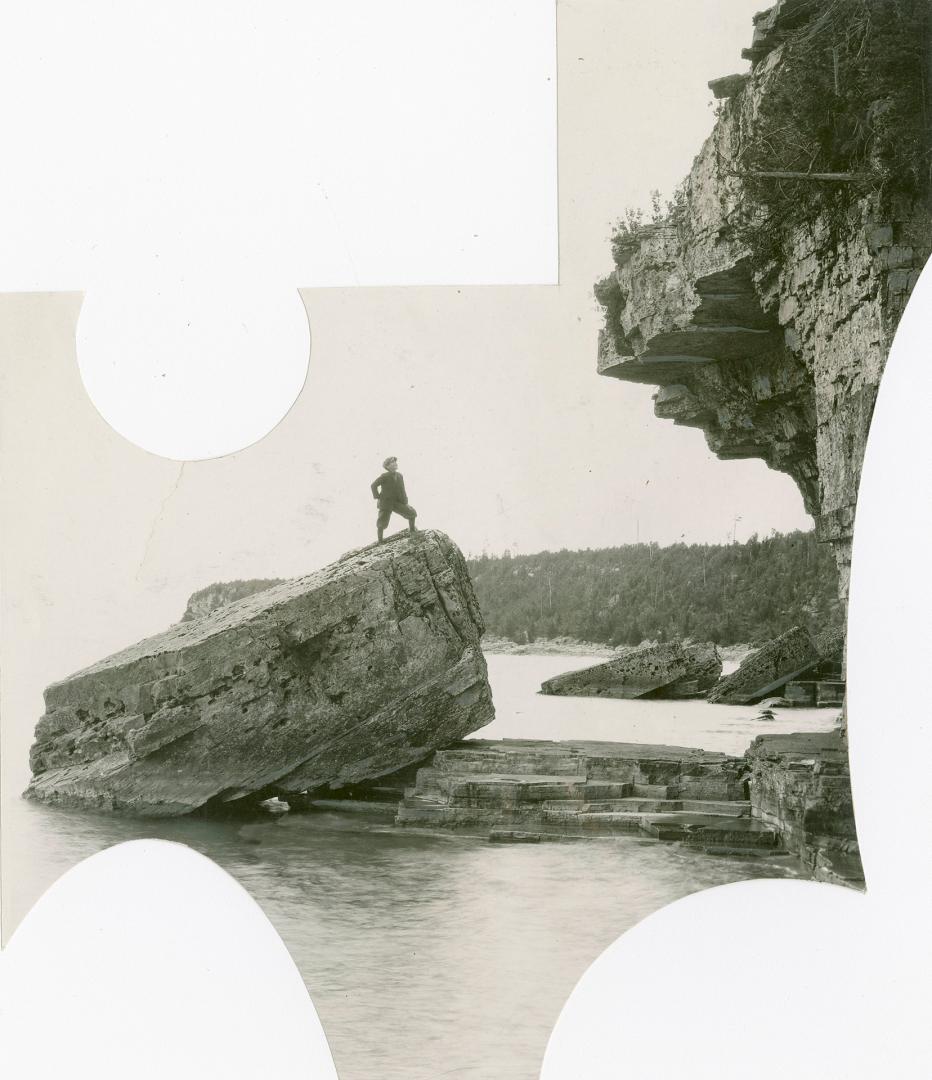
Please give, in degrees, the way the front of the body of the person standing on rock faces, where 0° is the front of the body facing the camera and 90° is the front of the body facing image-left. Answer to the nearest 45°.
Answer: approximately 315°
